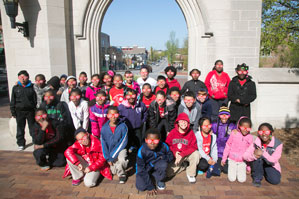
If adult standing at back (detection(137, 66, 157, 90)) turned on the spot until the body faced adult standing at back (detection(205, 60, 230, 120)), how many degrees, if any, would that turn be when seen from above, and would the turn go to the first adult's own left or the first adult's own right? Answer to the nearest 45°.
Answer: approximately 90° to the first adult's own left

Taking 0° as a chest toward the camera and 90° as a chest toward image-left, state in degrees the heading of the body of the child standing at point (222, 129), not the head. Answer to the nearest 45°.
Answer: approximately 0°

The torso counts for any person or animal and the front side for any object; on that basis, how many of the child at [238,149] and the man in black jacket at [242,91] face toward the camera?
2

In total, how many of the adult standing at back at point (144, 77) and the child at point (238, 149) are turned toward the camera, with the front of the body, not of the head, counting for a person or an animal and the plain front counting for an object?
2
